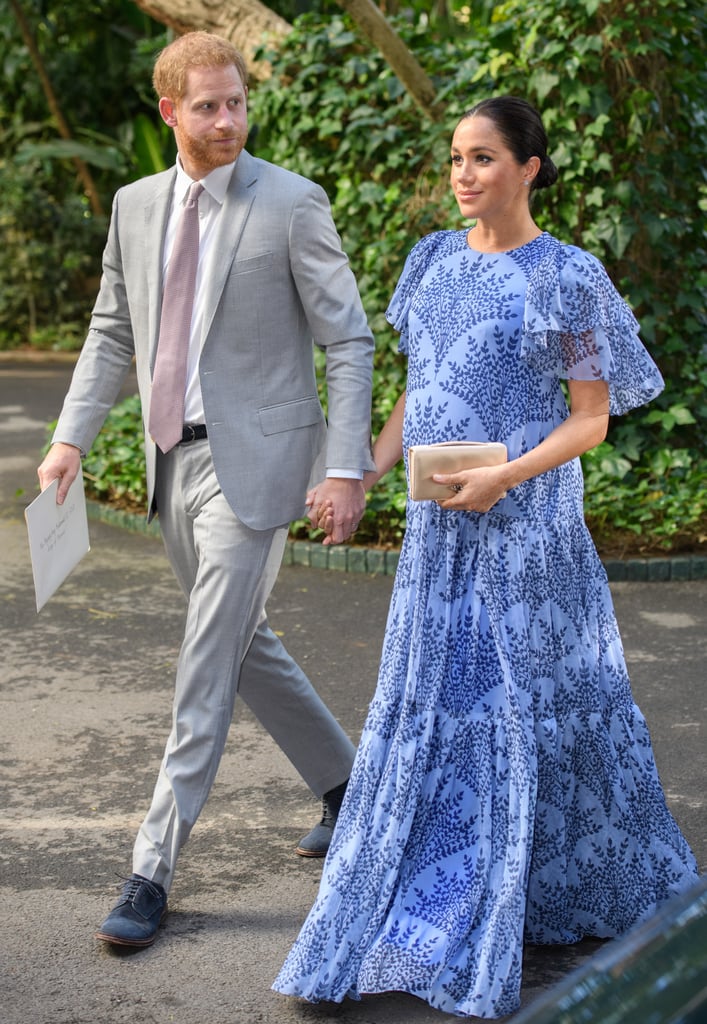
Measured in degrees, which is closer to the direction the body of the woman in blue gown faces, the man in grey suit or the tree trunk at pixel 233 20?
the man in grey suit

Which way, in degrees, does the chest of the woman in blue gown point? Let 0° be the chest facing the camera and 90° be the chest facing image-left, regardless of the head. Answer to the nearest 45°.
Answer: approximately 45°

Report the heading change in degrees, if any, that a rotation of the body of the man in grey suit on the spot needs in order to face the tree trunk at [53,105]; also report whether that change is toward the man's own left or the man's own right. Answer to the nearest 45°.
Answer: approximately 135° to the man's own right

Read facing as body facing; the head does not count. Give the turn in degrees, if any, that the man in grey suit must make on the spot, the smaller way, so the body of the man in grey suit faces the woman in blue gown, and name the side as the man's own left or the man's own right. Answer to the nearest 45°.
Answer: approximately 90° to the man's own left

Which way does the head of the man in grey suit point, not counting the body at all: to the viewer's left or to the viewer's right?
to the viewer's right

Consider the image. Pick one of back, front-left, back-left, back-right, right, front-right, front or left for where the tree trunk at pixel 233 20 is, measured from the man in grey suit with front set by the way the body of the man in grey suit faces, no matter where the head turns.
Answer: back-right

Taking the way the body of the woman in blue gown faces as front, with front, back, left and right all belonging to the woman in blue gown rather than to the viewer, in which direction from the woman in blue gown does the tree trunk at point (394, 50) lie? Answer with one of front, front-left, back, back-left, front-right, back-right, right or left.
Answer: back-right

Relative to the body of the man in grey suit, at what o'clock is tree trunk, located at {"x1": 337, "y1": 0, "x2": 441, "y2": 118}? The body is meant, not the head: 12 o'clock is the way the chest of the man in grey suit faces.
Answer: The tree trunk is roughly at 5 o'clock from the man in grey suit.

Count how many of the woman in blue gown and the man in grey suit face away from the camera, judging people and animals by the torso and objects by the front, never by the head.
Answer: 0
